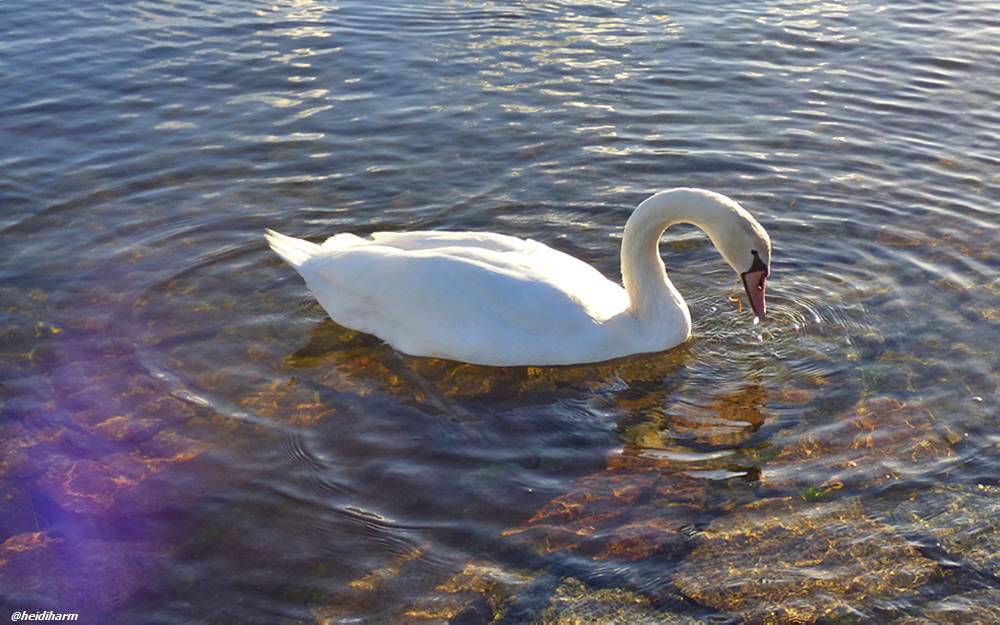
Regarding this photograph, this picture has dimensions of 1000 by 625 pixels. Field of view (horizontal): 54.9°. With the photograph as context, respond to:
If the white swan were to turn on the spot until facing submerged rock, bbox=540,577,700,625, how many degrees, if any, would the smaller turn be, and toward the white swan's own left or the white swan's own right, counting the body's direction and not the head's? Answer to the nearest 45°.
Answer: approximately 90° to the white swan's own right

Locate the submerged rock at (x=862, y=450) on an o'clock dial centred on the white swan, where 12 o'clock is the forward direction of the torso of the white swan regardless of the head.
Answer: The submerged rock is roughly at 1 o'clock from the white swan.

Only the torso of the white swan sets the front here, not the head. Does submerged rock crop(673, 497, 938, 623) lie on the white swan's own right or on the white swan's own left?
on the white swan's own right

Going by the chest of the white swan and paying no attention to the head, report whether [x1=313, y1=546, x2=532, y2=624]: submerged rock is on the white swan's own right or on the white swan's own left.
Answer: on the white swan's own right

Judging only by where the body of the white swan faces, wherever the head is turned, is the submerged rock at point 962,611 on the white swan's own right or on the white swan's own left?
on the white swan's own right

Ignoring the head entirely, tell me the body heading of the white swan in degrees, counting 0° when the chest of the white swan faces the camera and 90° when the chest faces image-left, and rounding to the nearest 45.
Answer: approximately 270°

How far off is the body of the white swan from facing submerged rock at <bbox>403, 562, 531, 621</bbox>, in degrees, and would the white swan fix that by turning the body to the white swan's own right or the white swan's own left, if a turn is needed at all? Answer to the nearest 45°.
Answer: approximately 90° to the white swan's own right

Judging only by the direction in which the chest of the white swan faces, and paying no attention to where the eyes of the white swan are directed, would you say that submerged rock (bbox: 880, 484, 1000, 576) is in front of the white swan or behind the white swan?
in front
